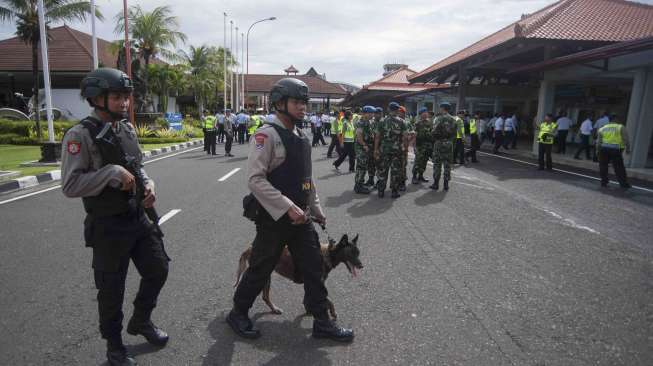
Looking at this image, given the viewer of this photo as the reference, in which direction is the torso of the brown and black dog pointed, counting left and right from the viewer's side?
facing to the right of the viewer

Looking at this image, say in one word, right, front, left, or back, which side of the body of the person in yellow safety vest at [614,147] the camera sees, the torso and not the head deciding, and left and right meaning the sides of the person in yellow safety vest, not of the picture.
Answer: back

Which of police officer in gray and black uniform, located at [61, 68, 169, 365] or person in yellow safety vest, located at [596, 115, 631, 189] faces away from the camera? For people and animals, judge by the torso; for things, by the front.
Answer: the person in yellow safety vest

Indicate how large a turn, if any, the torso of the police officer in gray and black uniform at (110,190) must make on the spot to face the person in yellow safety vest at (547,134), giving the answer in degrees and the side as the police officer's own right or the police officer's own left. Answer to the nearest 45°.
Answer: approximately 90° to the police officer's own left

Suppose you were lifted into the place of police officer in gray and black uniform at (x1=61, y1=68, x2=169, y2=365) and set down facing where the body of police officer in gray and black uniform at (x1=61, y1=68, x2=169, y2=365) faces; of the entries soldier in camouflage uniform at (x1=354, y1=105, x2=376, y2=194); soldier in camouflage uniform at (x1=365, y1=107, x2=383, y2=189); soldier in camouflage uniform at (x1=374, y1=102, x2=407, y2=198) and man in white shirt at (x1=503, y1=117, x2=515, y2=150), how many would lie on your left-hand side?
4

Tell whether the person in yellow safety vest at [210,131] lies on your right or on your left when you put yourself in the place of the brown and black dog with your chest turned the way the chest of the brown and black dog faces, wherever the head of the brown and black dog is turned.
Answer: on your left

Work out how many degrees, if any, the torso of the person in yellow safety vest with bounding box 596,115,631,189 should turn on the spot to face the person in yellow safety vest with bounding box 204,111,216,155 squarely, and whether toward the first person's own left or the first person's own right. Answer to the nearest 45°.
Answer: approximately 90° to the first person's own left
